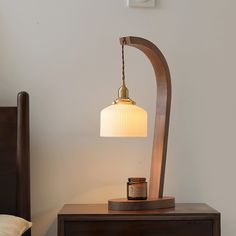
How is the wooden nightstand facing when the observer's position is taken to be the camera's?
facing the viewer
